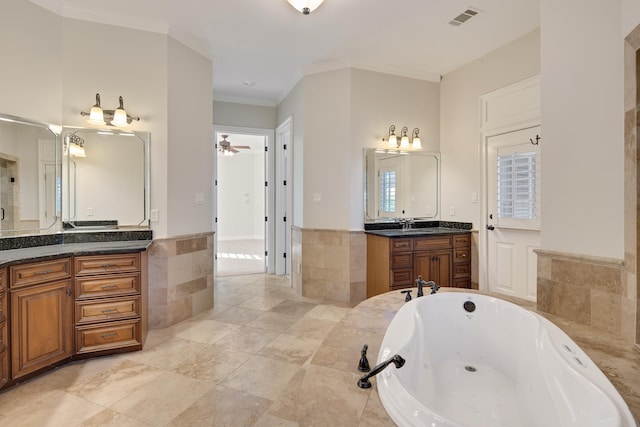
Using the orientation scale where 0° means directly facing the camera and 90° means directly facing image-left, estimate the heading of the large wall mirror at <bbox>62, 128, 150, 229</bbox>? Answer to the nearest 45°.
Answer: approximately 0°

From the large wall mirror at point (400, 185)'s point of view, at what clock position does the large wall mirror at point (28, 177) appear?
the large wall mirror at point (28, 177) is roughly at 3 o'clock from the large wall mirror at point (400, 185).

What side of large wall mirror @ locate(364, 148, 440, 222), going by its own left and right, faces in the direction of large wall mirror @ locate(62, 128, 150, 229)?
right

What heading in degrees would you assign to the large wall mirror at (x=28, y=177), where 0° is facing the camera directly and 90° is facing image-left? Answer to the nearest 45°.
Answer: approximately 315°

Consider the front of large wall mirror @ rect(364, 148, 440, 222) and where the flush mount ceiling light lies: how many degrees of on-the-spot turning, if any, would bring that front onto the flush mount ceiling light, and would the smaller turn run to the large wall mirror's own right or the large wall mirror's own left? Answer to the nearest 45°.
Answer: approximately 45° to the large wall mirror's own right

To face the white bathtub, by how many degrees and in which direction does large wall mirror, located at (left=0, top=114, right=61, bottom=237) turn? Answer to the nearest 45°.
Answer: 0° — it already faces it

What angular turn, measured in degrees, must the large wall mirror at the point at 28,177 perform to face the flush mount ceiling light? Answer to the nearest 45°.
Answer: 0° — it already faces it

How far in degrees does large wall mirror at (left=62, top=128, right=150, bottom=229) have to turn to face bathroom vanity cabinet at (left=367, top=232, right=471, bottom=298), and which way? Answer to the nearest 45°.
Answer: approximately 90° to its left

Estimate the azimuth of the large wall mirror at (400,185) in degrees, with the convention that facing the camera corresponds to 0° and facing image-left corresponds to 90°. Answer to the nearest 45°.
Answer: approximately 315°
